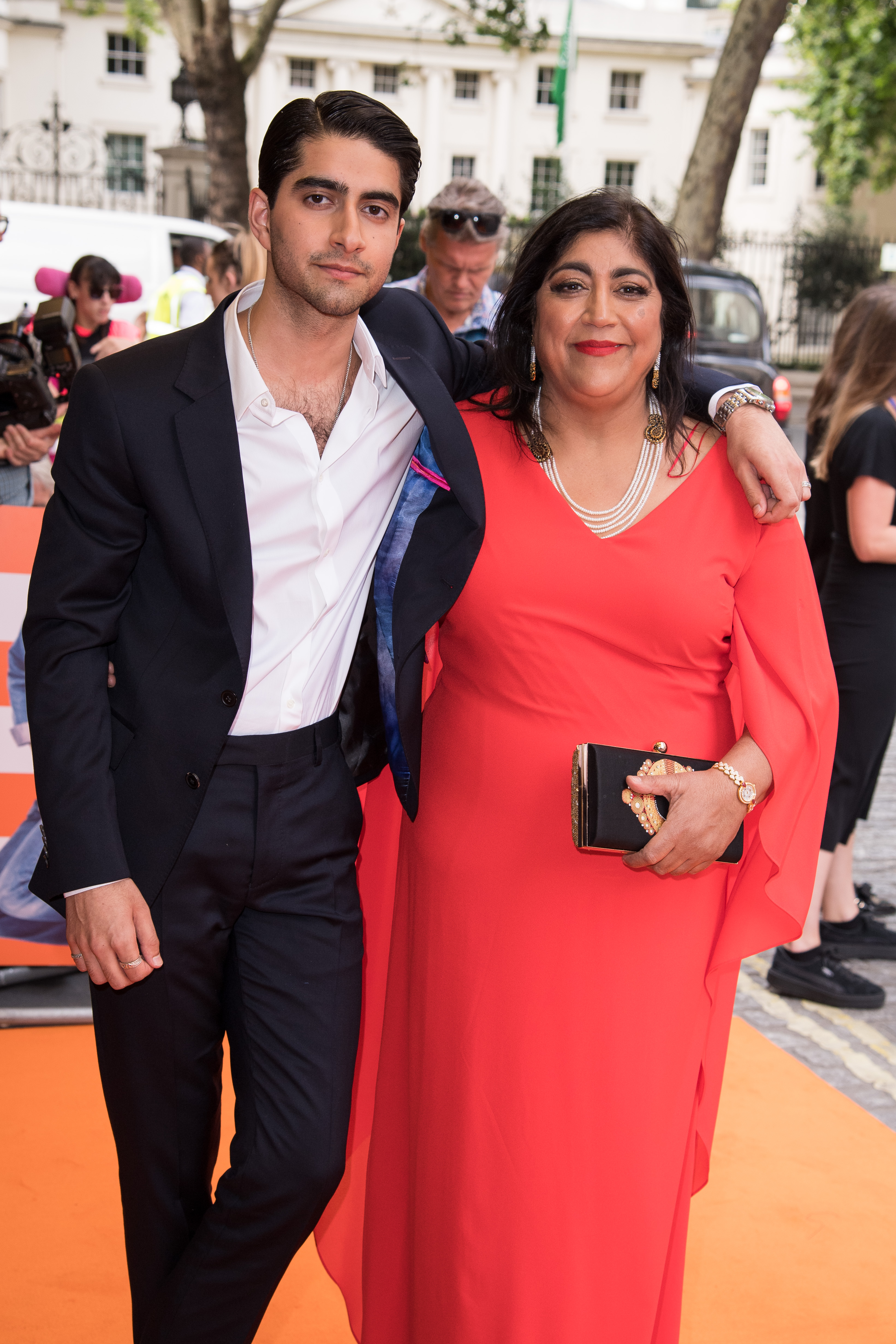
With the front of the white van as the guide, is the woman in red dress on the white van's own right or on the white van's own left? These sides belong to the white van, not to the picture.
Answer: on the white van's own right

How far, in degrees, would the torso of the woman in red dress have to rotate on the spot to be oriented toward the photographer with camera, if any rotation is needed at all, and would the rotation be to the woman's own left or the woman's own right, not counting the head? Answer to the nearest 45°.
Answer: approximately 135° to the woman's own right

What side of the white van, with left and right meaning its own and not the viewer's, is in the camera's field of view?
right

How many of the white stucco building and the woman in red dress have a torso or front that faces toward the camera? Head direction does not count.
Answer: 2

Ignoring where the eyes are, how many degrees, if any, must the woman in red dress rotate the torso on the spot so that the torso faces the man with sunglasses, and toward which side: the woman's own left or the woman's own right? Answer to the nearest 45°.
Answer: approximately 180°

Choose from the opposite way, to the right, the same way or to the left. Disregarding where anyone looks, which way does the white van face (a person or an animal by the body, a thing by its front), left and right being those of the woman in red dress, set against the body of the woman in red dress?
to the left
